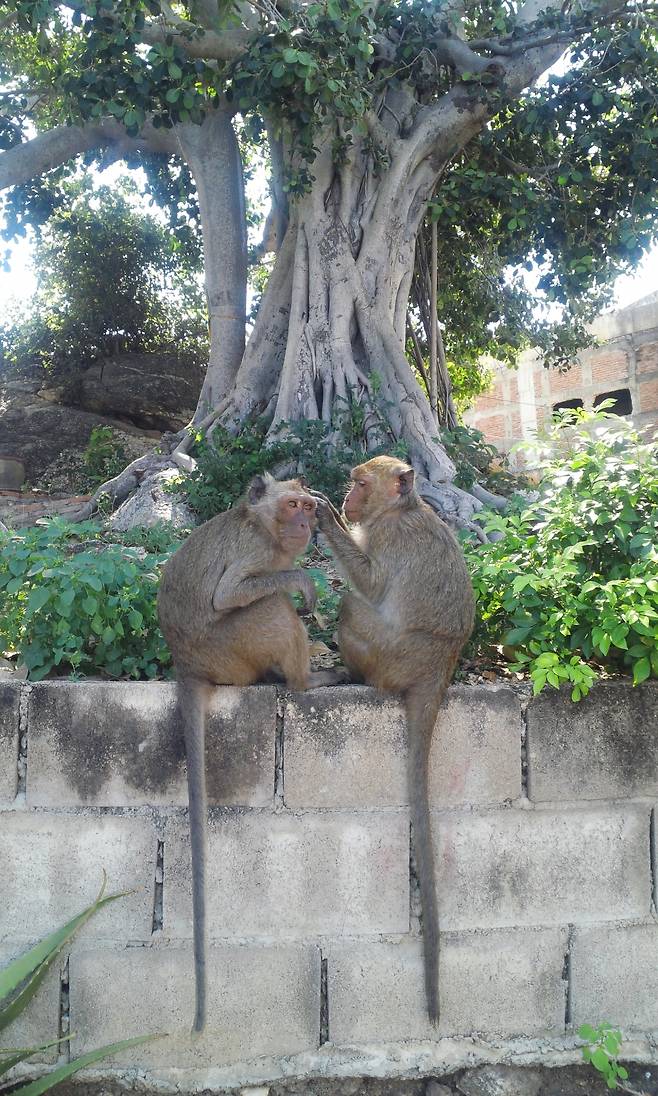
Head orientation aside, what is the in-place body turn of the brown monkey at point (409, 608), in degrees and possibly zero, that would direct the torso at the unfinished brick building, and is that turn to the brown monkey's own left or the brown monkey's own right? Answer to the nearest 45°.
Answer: approximately 90° to the brown monkey's own right

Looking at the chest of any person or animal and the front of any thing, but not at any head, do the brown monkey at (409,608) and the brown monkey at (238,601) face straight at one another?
yes

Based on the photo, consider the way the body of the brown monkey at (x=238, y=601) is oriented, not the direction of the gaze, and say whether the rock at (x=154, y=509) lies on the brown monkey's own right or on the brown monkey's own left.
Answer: on the brown monkey's own left

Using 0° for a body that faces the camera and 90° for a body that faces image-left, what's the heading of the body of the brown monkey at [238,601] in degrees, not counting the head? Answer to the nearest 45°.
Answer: approximately 270°

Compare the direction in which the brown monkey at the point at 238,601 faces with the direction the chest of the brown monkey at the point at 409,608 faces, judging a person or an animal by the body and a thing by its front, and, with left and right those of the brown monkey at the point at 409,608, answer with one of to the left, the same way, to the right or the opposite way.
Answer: the opposite way

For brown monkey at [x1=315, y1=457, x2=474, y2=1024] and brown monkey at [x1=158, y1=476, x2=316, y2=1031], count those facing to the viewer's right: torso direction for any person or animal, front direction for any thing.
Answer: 1

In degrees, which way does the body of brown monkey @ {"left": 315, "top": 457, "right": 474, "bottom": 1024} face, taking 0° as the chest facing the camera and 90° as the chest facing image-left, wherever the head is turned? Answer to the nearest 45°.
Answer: approximately 90°
